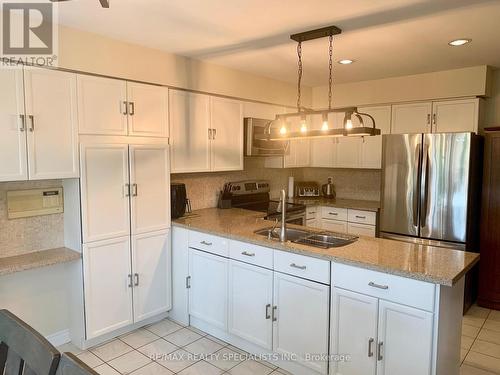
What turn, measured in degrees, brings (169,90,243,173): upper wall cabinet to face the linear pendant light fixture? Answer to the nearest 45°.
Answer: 0° — it already faces it

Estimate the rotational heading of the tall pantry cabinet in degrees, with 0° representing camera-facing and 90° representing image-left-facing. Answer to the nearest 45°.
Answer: approximately 315°

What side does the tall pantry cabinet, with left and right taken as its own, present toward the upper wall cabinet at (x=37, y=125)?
right

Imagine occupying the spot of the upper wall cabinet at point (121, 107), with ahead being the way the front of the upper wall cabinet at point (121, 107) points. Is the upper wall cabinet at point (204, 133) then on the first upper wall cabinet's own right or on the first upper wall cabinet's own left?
on the first upper wall cabinet's own left

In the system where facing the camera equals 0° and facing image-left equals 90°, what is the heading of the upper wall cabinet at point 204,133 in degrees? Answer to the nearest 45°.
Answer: approximately 315°

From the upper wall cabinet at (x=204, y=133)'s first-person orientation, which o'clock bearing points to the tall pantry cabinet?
The tall pantry cabinet is roughly at 3 o'clock from the upper wall cabinet.

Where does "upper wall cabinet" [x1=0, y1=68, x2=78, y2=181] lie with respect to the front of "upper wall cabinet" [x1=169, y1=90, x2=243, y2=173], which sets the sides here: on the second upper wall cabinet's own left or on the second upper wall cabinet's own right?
on the second upper wall cabinet's own right
